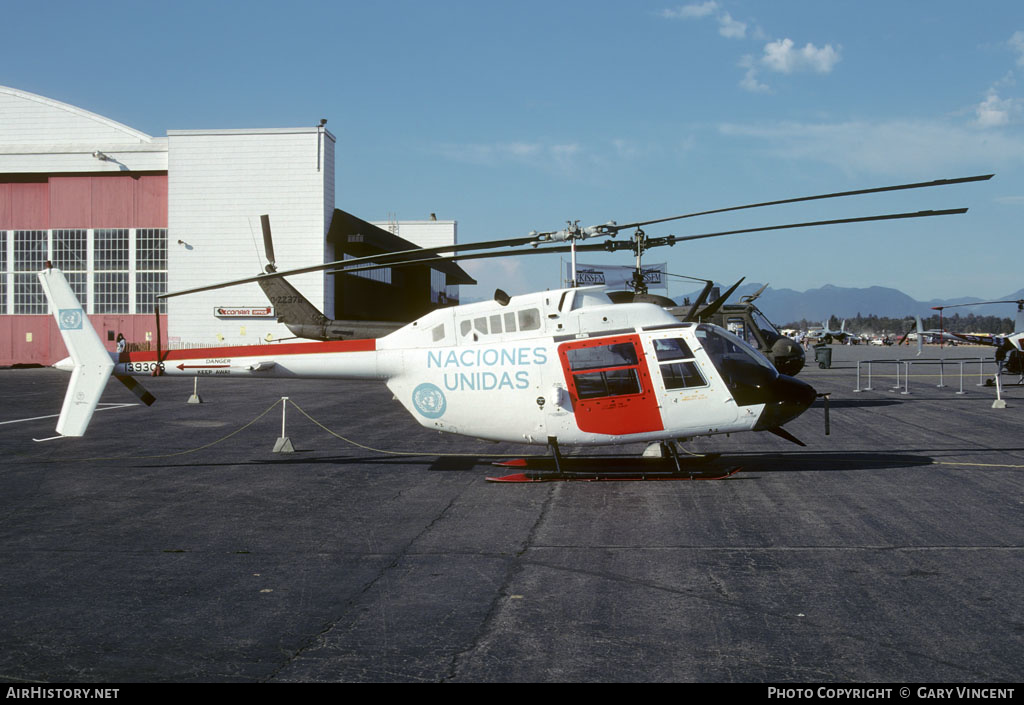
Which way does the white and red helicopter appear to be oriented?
to the viewer's right
